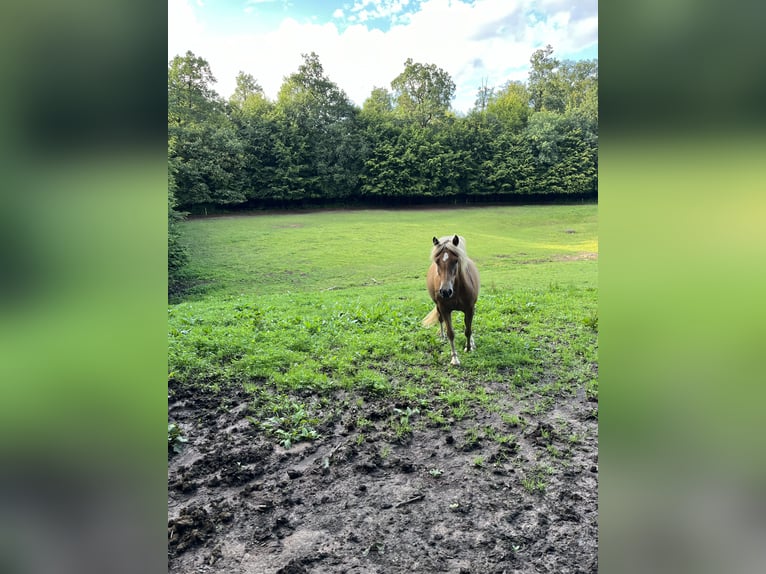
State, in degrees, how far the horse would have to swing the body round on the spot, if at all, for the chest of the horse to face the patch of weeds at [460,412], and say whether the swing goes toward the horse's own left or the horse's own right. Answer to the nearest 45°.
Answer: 0° — it already faces it

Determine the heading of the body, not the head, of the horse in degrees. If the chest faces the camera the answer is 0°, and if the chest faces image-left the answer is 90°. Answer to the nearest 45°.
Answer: approximately 0°

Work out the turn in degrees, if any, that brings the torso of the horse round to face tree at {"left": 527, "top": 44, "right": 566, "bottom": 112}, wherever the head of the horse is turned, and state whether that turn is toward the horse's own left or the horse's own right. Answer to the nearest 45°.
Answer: approximately 180°

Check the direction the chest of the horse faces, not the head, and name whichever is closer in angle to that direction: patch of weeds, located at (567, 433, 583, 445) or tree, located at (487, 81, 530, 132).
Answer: the patch of weeds

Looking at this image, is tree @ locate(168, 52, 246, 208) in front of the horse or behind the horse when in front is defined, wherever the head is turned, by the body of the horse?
behind

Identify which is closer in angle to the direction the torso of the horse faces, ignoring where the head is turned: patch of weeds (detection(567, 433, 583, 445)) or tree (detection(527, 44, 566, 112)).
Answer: the patch of weeds

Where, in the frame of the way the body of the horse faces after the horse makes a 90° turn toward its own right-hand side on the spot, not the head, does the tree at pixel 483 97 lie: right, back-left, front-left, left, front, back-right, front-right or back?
right
